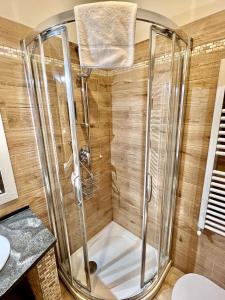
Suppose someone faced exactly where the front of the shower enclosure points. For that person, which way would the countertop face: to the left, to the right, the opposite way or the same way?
to the left

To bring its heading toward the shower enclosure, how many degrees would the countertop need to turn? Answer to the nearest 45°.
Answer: approximately 45° to its left

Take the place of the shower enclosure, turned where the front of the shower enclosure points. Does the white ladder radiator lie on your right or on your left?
on your left

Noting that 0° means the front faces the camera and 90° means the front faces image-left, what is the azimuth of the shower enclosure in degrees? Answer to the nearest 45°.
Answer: approximately 0°

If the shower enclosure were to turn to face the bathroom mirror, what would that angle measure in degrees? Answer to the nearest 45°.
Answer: approximately 90° to its right

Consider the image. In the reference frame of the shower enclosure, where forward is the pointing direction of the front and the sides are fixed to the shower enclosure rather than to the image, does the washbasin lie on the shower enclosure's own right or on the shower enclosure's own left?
on the shower enclosure's own right

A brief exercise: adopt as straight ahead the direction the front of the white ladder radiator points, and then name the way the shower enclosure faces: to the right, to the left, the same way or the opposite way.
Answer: to the left

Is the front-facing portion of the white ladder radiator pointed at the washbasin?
yes

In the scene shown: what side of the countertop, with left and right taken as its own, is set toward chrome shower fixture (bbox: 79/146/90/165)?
left

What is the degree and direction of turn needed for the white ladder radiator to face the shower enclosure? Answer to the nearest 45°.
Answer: approximately 45° to its right
